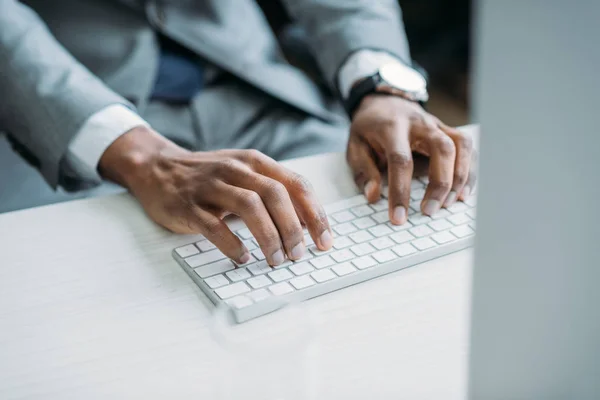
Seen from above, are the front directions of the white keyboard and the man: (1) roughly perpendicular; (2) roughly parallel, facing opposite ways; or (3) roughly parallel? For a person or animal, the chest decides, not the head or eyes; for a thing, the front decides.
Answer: roughly parallel, facing opposite ways
